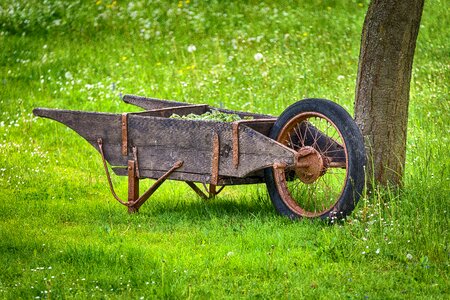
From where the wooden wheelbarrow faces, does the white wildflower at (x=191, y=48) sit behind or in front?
behind

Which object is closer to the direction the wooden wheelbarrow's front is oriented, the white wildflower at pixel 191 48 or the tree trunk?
the tree trunk

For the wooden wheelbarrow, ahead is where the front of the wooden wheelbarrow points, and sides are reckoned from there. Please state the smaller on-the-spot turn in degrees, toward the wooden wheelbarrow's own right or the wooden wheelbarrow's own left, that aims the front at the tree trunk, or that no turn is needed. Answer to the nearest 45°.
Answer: approximately 45° to the wooden wheelbarrow's own left

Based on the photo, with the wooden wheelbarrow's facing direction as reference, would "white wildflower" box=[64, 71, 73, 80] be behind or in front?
behind

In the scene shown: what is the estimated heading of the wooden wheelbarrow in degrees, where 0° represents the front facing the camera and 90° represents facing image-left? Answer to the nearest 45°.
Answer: approximately 315°
